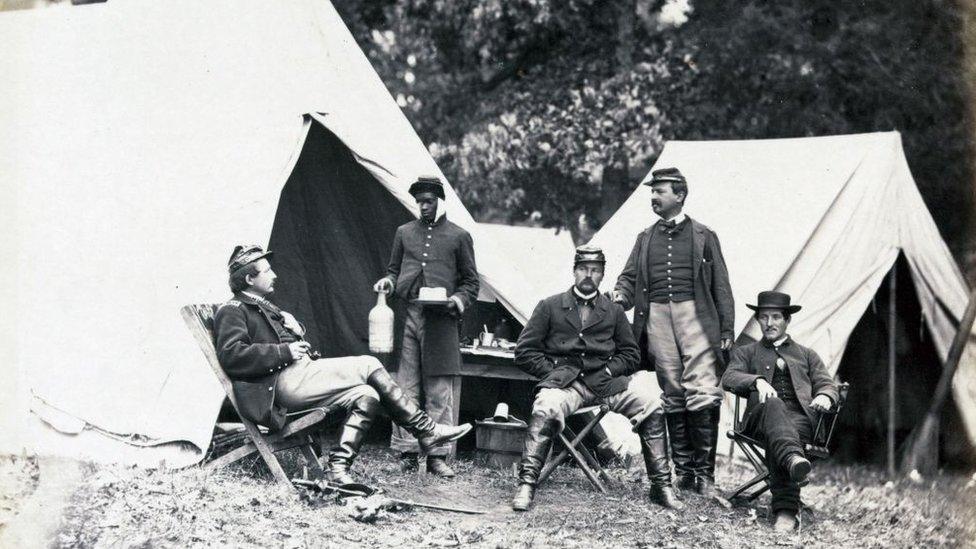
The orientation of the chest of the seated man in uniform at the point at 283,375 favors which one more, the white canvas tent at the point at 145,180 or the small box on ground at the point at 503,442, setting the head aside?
the small box on ground

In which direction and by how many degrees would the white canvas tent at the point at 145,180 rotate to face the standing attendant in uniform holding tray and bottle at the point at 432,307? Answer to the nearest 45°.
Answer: approximately 45° to its left

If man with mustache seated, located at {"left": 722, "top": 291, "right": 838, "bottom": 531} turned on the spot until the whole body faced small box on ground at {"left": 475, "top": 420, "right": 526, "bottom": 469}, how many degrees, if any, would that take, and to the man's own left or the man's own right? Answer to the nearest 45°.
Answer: approximately 90° to the man's own right

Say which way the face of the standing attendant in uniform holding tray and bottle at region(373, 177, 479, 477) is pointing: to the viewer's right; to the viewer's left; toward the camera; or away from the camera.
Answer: toward the camera

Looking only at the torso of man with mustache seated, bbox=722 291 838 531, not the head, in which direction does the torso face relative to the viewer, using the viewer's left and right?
facing the viewer

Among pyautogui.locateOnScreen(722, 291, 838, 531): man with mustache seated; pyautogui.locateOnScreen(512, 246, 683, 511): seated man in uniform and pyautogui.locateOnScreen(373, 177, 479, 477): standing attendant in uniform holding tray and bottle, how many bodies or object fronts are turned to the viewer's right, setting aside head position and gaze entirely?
0

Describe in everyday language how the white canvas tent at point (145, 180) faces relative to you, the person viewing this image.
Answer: facing the viewer and to the right of the viewer

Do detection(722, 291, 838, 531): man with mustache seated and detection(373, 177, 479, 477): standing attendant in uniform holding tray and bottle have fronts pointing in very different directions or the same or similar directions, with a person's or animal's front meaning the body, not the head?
same or similar directions

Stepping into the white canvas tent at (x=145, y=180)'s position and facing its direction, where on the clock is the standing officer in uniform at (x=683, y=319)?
The standing officer in uniform is roughly at 11 o'clock from the white canvas tent.

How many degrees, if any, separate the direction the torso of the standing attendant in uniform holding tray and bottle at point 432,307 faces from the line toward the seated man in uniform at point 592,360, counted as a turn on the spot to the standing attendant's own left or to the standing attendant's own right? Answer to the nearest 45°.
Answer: approximately 45° to the standing attendant's own left

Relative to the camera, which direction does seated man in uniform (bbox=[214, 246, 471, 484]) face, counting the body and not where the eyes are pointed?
to the viewer's right

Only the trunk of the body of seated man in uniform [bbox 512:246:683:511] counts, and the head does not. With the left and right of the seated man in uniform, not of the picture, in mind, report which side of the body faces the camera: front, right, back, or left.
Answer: front

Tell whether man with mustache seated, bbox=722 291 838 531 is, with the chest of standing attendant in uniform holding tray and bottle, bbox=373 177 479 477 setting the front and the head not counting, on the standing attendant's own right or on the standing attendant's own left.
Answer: on the standing attendant's own left

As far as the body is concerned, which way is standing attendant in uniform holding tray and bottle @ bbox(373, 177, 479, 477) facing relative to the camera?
toward the camera

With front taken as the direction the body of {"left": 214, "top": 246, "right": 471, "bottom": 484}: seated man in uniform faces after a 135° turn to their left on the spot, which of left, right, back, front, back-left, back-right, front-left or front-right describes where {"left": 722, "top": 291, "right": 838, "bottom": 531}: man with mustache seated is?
back-right

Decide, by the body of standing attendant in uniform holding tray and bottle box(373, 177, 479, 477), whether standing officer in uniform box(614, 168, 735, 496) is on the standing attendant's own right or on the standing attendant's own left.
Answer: on the standing attendant's own left

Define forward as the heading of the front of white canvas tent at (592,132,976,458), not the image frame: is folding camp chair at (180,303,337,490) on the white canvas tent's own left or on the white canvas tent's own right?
on the white canvas tent's own right

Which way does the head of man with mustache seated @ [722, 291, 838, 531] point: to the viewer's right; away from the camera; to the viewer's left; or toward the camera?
toward the camera
